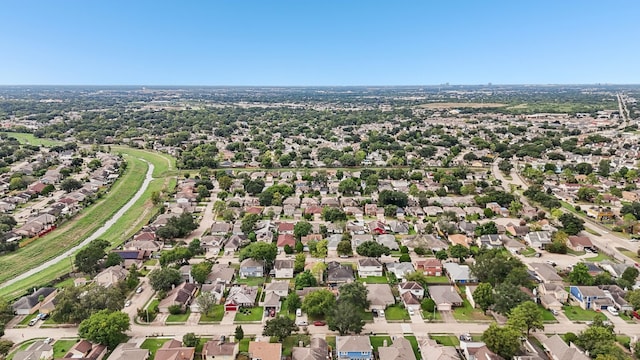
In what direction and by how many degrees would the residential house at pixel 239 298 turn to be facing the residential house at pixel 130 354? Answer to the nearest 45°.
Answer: approximately 45° to its right

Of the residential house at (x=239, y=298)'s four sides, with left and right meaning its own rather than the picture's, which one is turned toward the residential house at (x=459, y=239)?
left

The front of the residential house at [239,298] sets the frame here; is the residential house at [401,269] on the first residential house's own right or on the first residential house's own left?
on the first residential house's own left

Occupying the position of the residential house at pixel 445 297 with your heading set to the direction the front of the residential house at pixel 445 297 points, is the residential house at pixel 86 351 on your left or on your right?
on your right

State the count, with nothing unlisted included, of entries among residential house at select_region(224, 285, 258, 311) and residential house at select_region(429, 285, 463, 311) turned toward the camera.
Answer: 2

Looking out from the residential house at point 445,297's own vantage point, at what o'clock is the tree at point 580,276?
The tree is roughly at 8 o'clock from the residential house.

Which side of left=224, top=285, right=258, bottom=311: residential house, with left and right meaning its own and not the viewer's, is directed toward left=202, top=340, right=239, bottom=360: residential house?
front

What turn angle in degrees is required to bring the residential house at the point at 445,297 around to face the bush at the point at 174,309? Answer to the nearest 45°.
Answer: approximately 90° to its right

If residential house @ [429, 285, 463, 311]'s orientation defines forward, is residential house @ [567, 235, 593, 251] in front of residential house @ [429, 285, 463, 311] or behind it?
behind

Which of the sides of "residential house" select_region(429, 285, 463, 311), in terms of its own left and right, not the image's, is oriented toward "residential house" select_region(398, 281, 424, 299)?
right

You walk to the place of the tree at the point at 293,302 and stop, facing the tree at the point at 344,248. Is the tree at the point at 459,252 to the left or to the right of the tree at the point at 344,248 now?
right

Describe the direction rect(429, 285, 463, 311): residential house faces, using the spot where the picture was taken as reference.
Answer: facing the viewer

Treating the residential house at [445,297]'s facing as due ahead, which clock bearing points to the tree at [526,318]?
The tree is roughly at 10 o'clock from the residential house.

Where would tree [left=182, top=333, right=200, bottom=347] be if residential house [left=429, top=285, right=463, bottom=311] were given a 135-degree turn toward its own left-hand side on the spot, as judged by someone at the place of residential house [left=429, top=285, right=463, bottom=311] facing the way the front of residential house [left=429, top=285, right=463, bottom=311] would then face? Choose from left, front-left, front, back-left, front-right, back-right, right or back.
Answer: back

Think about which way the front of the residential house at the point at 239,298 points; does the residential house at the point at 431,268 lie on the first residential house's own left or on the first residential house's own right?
on the first residential house's own left

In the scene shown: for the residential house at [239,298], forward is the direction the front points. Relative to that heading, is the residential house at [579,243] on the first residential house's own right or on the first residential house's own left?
on the first residential house's own left

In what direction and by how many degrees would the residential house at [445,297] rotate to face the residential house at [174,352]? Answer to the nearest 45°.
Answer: approximately 45° to its right

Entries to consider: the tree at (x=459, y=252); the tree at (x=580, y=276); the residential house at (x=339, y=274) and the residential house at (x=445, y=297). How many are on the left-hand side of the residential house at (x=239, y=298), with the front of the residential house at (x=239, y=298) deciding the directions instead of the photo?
4

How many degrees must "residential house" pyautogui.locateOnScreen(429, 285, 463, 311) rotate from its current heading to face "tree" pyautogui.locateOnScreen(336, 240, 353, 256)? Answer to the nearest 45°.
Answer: approximately 135° to its right

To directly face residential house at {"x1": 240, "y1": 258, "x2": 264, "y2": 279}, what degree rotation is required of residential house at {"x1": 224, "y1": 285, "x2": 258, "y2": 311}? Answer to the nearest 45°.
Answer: approximately 180°

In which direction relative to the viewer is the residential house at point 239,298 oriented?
toward the camera

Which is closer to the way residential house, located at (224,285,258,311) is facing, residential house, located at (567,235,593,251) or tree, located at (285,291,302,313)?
the tree
